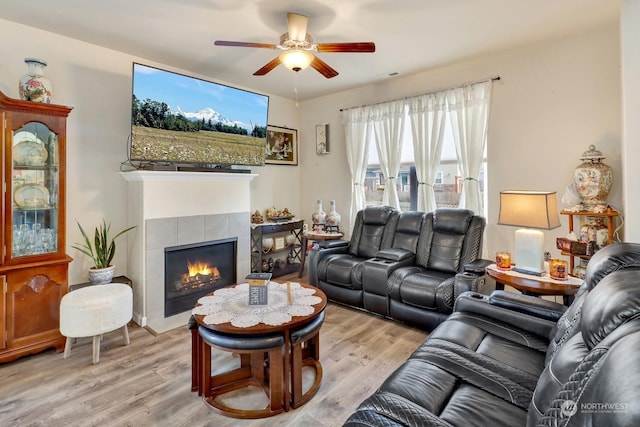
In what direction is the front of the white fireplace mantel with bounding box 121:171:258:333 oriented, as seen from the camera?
facing the viewer and to the right of the viewer

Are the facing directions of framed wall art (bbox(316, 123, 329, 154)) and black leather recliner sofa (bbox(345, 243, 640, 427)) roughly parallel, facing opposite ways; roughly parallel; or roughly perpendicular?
roughly perpendicular

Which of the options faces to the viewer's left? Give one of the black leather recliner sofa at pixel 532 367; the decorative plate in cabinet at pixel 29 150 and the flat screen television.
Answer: the black leather recliner sofa

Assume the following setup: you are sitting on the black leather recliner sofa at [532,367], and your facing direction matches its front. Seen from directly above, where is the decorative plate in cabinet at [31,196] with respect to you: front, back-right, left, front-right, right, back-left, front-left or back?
front

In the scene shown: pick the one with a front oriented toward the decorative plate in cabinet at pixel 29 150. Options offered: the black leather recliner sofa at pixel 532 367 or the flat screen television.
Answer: the black leather recliner sofa

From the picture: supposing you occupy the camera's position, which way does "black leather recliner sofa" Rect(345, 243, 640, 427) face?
facing to the left of the viewer

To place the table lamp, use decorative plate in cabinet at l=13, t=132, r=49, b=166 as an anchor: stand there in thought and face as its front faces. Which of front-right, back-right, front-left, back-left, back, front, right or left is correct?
front-left

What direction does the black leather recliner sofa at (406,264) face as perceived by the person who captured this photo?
facing the viewer and to the left of the viewer

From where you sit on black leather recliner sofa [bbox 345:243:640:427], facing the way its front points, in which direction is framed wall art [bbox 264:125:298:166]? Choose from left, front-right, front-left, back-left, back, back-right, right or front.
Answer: front-right

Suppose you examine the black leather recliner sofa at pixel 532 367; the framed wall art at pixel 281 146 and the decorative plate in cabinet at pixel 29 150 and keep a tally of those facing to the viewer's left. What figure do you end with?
1

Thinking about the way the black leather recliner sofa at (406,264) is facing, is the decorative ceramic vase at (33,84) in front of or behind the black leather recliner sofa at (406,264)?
in front

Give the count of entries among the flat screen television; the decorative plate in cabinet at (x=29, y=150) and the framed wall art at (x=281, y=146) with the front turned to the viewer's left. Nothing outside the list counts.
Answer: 0
